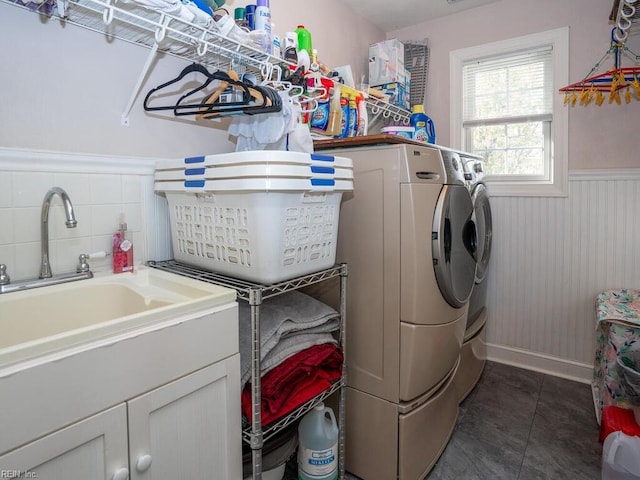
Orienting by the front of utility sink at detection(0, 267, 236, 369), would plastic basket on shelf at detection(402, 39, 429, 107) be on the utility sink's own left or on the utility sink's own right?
on the utility sink's own left

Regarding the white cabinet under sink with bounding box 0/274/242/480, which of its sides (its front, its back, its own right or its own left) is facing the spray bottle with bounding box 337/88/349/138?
left

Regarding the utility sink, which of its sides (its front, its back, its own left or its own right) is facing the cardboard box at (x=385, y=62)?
left

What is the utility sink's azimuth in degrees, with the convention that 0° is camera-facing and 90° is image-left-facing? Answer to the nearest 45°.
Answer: approximately 315°

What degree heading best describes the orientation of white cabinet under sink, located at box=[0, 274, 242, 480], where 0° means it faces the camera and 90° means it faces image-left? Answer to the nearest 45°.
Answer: approximately 315°

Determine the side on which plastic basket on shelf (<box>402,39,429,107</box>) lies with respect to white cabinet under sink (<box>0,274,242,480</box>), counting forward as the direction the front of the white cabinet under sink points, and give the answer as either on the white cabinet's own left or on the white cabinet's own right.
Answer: on the white cabinet's own left
